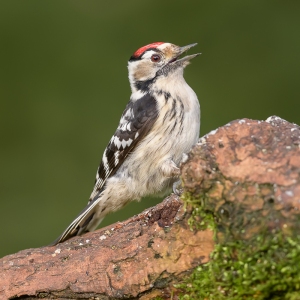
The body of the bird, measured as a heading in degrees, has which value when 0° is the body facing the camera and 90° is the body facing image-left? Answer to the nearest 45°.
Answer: approximately 270°
